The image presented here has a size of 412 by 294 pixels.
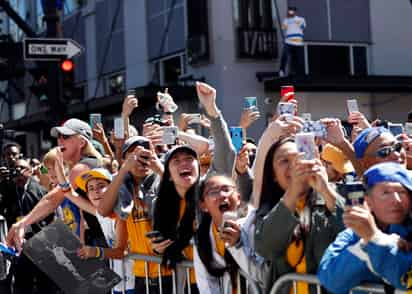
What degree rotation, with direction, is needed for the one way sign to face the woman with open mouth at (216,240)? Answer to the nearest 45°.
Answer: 0° — it already faces them

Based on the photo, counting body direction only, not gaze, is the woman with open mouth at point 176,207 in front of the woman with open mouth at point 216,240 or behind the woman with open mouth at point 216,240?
behind

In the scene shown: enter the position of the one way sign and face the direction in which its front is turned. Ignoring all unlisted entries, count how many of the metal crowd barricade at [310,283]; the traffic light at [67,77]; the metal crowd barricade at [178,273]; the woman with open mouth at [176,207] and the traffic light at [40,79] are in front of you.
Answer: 3

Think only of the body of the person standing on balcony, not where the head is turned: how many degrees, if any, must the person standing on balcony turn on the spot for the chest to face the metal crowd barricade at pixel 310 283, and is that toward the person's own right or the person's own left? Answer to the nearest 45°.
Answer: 0° — they already face it

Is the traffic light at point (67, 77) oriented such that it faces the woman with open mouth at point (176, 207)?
yes

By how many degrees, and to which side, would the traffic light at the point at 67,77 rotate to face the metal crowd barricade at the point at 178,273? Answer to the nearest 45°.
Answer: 0° — it already faces it

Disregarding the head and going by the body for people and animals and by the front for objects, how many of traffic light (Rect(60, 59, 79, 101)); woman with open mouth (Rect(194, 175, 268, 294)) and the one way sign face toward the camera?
3

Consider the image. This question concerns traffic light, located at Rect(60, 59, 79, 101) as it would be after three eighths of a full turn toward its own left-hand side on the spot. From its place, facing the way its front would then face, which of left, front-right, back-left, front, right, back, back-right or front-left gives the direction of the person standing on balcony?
front
